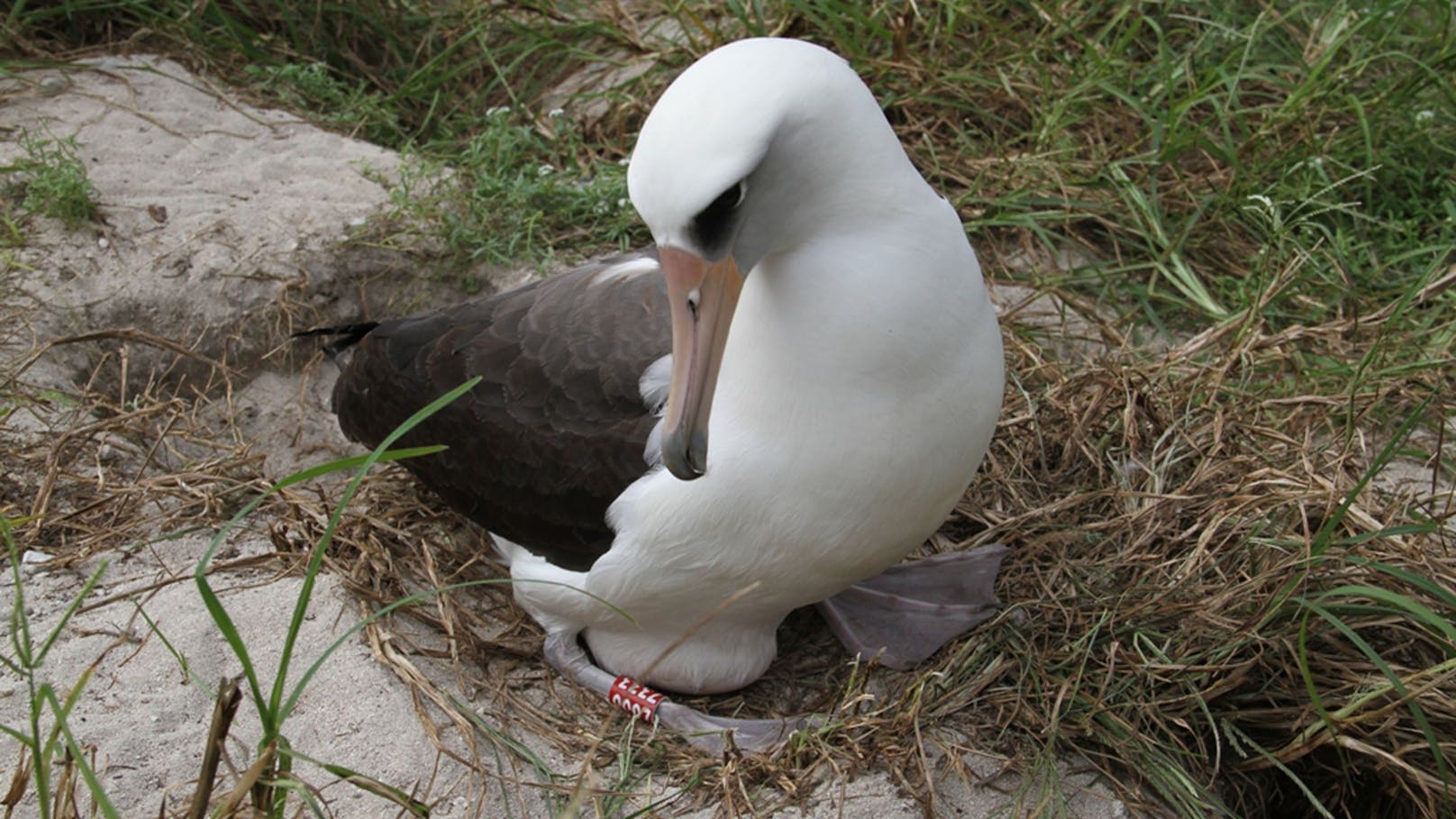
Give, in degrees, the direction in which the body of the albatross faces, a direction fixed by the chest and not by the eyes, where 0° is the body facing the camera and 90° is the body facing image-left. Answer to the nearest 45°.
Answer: approximately 315°
